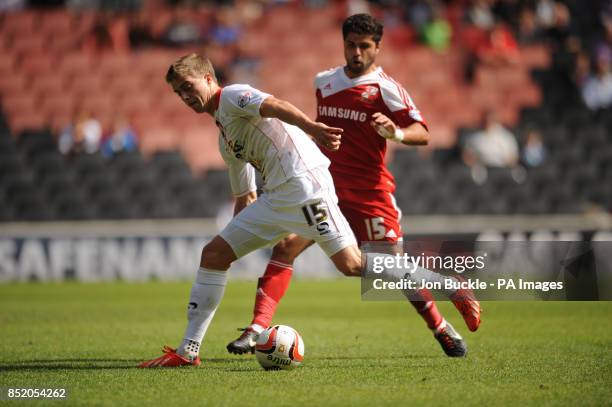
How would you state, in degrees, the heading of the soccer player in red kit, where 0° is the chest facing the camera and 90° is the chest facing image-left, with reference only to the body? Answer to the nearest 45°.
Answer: approximately 45°

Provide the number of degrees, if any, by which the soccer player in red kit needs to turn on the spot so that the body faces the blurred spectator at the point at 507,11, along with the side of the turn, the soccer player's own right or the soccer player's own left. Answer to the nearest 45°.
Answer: approximately 135° to the soccer player's own right

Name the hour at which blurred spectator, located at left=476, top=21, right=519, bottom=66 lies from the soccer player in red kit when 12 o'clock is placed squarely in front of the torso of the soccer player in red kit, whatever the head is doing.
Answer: The blurred spectator is roughly at 5 o'clock from the soccer player in red kit.

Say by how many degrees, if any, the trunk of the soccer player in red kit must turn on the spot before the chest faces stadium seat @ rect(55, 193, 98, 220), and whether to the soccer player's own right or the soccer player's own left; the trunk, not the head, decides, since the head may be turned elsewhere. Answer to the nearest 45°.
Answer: approximately 90° to the soccer player's own right

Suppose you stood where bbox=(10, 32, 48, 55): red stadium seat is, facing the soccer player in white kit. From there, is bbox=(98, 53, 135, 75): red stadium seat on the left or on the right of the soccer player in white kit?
left

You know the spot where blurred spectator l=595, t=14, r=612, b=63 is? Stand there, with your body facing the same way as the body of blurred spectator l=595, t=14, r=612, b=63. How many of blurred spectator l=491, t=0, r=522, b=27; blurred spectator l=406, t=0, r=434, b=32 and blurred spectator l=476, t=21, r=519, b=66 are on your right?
3

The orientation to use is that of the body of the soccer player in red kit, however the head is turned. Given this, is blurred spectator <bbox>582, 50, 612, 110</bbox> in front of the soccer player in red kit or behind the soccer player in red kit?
behind

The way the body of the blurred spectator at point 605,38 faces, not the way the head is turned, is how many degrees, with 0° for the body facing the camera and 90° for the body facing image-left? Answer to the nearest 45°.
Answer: approximately 0°

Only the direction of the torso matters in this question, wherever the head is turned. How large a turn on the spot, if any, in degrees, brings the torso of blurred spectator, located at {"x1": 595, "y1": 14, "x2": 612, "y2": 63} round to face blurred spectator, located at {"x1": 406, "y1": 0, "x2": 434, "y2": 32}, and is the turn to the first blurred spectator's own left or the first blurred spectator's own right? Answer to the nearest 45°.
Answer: approximately 90° to the first blurred spectator's own right

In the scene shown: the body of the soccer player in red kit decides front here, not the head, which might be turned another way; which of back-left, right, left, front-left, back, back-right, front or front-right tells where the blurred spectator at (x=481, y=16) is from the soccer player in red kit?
back-right

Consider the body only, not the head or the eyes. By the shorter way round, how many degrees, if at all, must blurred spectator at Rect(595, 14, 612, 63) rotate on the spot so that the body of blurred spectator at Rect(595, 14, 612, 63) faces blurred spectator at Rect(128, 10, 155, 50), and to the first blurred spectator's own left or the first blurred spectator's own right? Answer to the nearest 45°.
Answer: approximately 90° to the first blurred spectator's own right
